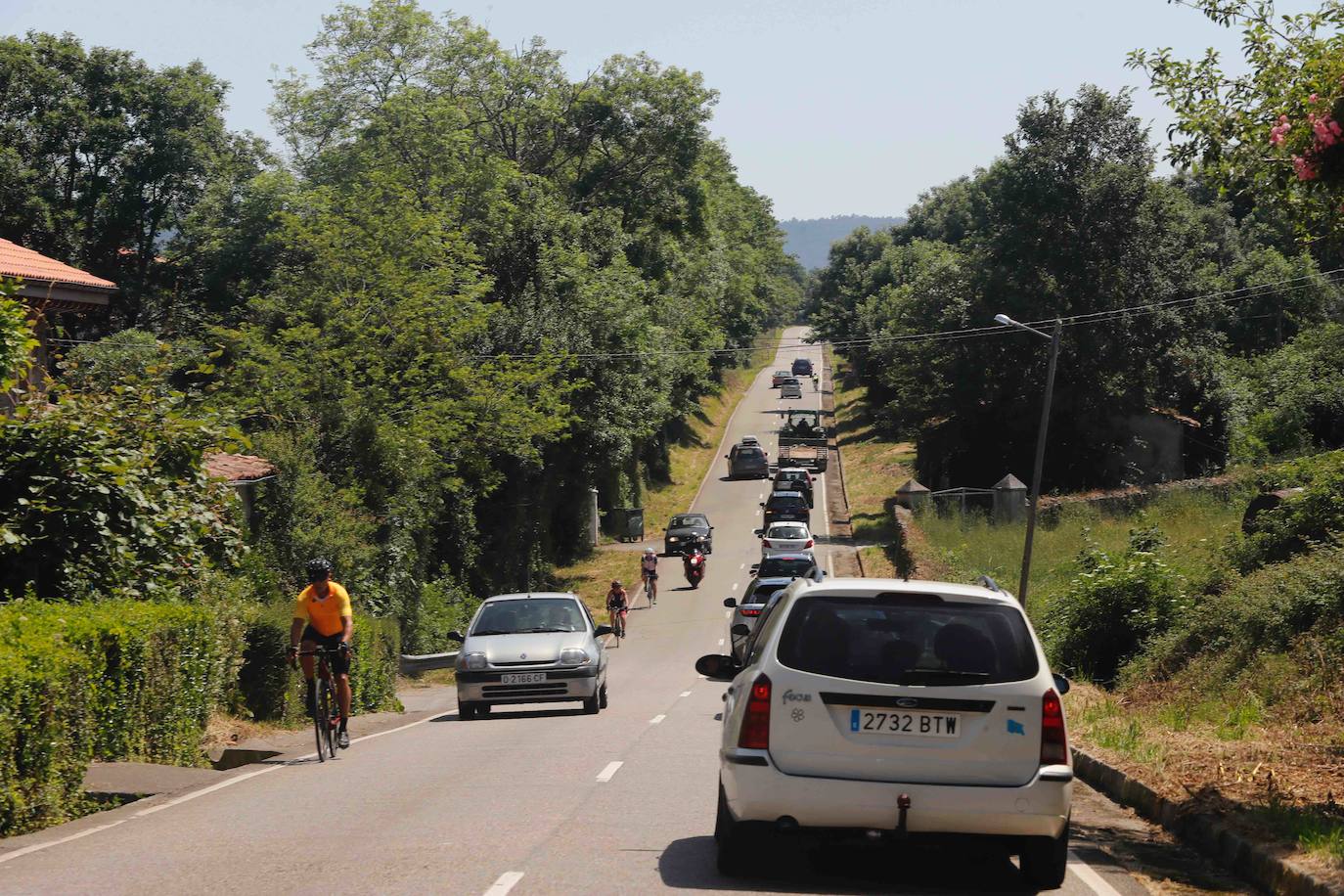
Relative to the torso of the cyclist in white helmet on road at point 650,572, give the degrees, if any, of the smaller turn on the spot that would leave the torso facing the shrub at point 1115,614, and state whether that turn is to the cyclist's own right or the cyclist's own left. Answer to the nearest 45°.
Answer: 0° — they already face it

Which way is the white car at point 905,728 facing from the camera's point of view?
away from the camera

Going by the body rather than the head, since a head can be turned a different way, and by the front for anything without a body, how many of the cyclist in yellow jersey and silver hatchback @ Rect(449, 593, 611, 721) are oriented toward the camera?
2

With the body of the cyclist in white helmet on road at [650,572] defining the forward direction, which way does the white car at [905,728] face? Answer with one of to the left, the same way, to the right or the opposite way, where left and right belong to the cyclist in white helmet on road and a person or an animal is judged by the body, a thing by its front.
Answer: the opposite way

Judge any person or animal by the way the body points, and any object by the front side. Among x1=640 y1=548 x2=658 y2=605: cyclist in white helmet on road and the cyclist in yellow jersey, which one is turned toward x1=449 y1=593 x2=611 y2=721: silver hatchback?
the cyclist in white helmet on road

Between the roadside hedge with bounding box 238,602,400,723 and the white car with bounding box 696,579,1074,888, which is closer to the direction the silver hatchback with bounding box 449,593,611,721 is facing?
the white car

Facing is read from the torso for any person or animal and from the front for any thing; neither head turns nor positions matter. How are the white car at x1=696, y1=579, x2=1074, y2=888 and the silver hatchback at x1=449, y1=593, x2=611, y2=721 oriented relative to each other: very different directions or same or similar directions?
very different directions

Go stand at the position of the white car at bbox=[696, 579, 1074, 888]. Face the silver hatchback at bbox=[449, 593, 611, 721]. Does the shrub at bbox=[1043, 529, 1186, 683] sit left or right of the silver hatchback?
right

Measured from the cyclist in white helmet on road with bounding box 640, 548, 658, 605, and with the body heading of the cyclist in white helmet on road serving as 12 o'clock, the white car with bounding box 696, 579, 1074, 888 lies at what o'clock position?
The white car is roughly at 12 o'clock from the cyclist in white helmet on road.

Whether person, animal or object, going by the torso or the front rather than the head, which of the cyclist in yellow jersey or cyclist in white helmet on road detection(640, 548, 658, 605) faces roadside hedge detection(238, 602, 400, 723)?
the cyclist in white helmet on road

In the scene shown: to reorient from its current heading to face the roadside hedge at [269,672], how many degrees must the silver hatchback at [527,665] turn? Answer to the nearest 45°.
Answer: approximately 90° to its right
